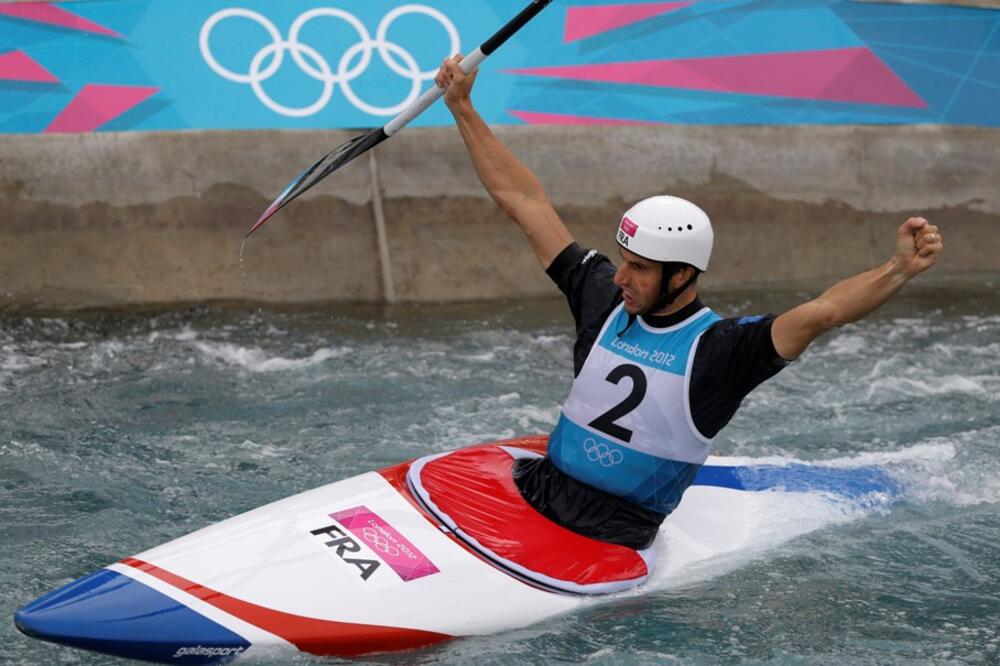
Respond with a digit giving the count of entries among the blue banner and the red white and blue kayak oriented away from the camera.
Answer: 0

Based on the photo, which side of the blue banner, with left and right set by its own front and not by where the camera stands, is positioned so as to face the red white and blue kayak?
front
